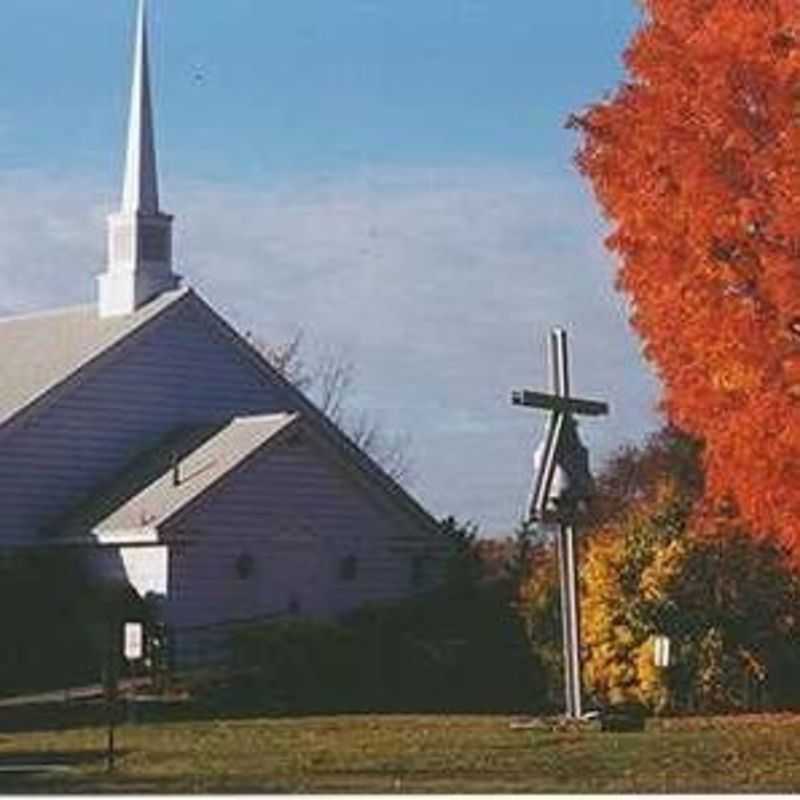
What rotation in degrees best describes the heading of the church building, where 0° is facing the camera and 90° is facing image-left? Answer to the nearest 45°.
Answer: approximately 315°

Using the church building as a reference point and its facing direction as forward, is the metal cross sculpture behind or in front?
in front

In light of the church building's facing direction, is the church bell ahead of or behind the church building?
ahead

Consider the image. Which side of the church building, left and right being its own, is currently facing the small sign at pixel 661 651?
front

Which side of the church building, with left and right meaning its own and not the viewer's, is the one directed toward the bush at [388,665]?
front
